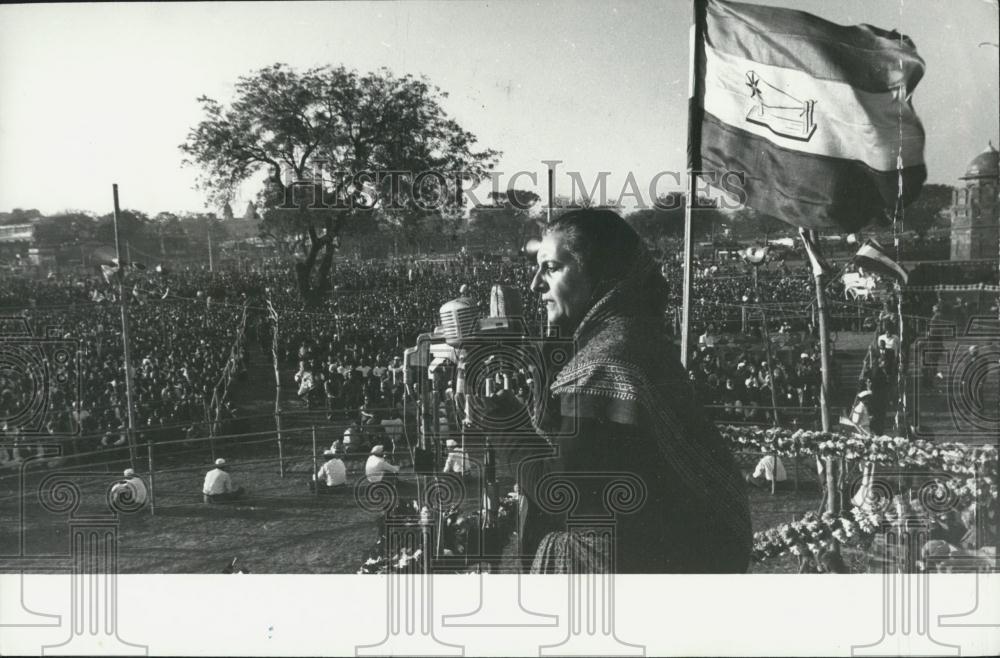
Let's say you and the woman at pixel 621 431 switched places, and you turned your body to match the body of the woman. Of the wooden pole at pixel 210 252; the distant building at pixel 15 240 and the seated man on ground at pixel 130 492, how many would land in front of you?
3

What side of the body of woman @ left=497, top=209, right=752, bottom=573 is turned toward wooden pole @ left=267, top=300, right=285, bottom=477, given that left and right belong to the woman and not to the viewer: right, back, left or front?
right

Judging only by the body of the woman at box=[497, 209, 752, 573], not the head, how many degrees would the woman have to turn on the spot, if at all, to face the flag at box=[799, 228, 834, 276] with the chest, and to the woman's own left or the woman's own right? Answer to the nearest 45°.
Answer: approximately 135° to the woman's own right

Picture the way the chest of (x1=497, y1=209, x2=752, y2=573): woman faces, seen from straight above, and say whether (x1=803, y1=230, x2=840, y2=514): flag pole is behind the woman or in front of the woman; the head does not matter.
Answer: behind

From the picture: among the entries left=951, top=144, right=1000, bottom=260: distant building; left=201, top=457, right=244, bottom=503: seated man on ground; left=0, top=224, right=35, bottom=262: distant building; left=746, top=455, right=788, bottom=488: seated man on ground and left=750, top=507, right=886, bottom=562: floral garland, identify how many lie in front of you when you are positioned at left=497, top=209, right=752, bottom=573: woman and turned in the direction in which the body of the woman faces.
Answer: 2

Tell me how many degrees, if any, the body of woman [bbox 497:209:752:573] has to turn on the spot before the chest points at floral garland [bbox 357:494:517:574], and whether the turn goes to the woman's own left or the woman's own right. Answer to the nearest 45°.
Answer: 0° — they already face it

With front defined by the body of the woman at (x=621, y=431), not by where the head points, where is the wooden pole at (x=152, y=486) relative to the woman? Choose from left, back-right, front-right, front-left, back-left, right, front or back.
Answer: front

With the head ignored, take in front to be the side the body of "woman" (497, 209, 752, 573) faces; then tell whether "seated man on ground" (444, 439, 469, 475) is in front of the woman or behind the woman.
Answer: in front

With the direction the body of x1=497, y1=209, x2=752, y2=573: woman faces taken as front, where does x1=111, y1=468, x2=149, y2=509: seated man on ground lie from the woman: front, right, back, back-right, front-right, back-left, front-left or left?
front

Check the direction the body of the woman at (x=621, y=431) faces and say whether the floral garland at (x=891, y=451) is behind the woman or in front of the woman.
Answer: behind

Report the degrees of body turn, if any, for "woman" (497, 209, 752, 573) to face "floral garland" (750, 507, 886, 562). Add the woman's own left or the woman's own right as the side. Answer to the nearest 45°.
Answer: approximately 135° to the woman's own right

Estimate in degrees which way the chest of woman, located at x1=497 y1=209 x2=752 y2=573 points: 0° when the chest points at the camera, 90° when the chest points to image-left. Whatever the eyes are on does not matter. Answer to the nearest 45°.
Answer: approximately 90°

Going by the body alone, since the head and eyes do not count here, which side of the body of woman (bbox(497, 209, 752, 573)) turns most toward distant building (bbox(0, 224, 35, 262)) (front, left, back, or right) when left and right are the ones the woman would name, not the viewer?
right

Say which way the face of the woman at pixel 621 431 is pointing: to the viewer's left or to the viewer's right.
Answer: to the viewer's left

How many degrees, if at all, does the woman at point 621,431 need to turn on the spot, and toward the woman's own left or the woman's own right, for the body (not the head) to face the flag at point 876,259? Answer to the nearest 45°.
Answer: approximately 135° to the woman's own right

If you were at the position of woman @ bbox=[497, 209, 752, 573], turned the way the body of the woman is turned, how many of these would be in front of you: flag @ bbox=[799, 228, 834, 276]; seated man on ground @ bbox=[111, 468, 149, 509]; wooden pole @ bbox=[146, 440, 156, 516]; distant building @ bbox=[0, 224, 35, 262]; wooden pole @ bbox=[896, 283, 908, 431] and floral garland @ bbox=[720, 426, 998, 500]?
3

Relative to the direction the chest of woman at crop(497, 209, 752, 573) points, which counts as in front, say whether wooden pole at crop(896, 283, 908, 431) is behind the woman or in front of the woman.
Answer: behind
